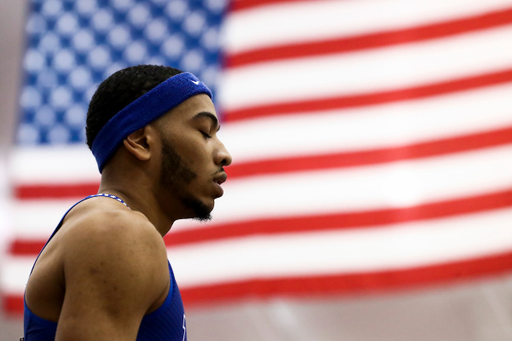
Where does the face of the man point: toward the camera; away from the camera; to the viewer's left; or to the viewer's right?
to the viewer's right

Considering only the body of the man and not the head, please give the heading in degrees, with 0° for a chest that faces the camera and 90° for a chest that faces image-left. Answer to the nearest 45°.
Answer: approximately 270°

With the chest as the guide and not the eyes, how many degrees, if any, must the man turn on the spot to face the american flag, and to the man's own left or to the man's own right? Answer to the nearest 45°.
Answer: approximately 45° to the man's own left
